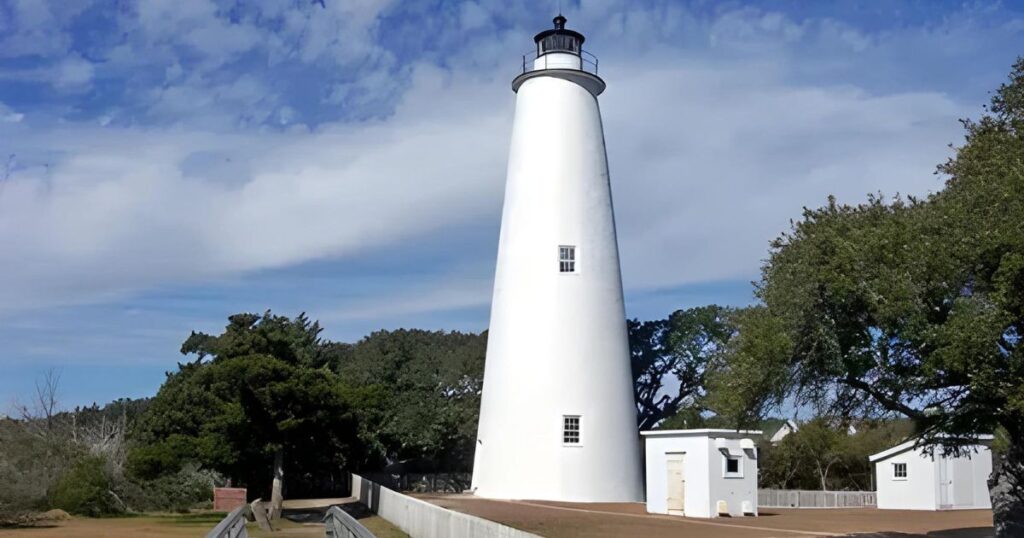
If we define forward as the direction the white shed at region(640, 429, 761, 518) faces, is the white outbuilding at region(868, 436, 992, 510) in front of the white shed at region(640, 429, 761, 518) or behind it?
behind

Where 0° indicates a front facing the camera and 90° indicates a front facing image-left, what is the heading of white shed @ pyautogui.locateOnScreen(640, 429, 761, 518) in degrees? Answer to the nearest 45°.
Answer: approximately 45°

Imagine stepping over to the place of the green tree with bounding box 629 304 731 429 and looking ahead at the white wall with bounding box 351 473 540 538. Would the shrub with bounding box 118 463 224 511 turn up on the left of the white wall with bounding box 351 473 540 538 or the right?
right

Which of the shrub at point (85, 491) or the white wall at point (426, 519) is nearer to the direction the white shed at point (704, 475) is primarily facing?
the white wall

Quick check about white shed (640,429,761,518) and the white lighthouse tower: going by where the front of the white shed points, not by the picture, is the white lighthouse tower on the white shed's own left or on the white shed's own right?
on the white shed's own right

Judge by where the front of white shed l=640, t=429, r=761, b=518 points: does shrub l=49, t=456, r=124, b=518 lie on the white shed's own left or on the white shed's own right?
on the white shed's own right

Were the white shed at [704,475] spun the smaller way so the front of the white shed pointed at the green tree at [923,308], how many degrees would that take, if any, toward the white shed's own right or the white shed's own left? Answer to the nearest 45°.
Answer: approximately 45° to the white shed's own left
